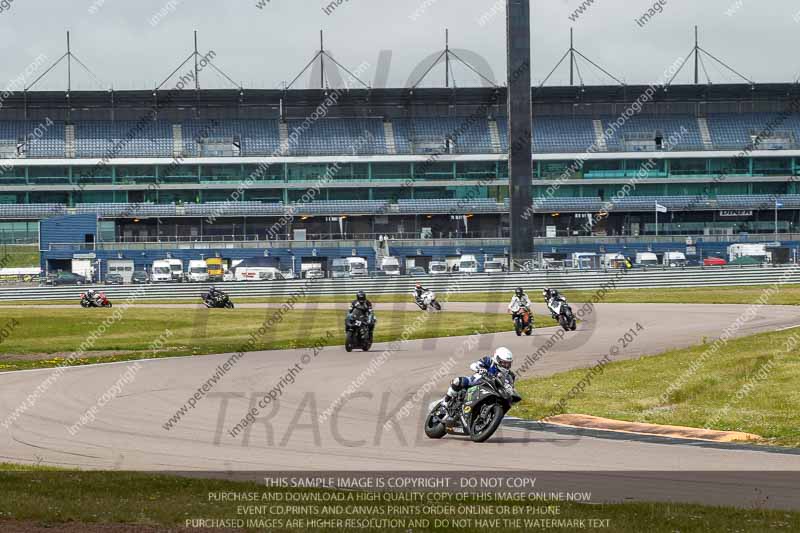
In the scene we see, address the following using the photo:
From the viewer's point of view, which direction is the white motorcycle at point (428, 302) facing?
to the viewer's right

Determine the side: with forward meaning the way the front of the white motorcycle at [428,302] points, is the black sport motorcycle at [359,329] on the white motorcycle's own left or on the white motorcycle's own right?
on the white motorcycle's own right

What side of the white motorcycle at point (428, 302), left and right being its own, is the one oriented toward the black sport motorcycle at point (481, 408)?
right

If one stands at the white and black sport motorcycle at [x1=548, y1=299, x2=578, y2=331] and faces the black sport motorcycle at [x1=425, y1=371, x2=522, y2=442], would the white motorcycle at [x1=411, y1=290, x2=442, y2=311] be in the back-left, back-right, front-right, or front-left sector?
back-right
